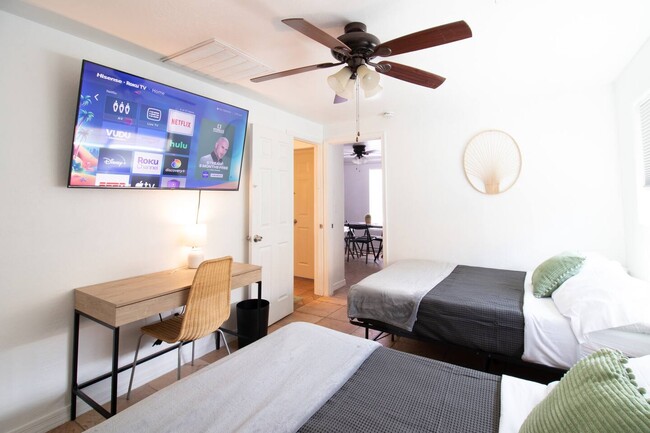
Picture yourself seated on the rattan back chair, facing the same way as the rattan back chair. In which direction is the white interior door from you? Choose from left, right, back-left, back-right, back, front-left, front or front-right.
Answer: right

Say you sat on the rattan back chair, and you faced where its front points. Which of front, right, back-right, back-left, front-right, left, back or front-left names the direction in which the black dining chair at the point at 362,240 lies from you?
right

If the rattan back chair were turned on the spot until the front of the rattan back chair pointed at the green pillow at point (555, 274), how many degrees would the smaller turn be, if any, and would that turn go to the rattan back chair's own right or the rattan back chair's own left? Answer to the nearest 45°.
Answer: approximately 180°

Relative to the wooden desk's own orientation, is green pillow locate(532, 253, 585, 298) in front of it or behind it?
in front

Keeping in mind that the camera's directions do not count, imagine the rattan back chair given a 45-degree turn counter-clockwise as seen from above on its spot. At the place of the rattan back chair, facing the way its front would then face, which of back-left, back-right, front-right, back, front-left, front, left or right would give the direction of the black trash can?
back-right

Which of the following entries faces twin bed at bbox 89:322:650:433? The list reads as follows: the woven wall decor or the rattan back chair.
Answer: the woven wall decor

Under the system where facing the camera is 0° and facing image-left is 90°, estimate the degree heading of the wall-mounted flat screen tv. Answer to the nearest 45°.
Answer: approximately 315°

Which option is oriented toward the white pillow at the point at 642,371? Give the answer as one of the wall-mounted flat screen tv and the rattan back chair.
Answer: the wall-mounted flat screen tv

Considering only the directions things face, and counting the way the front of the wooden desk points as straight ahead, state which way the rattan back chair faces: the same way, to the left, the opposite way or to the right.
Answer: the opposite way

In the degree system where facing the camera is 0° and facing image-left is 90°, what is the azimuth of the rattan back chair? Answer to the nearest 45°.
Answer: approximately 135°
